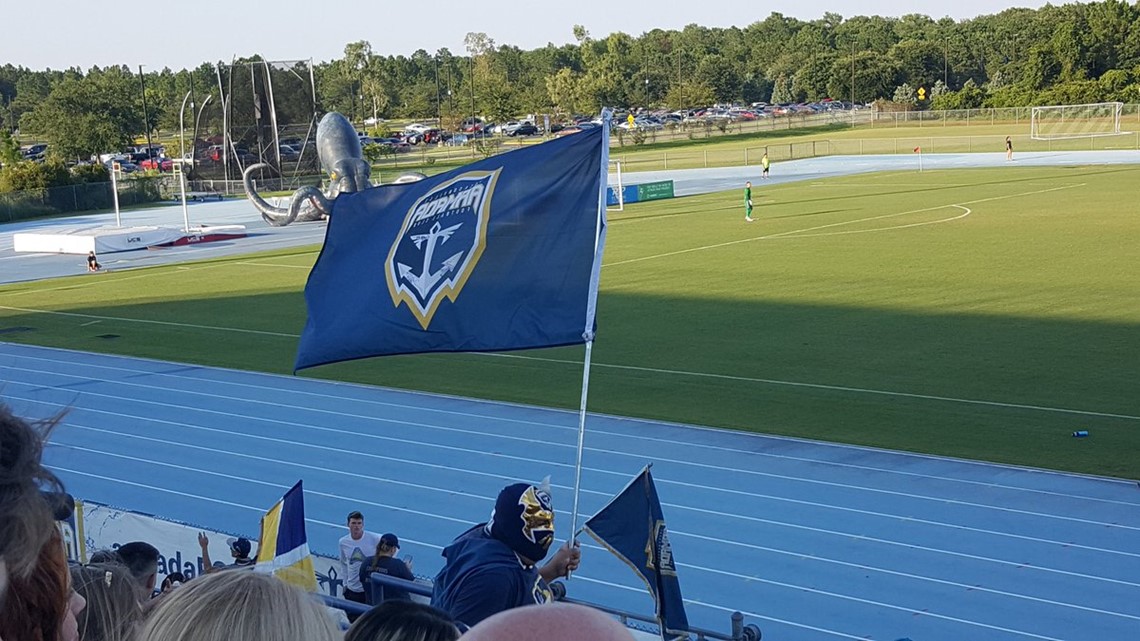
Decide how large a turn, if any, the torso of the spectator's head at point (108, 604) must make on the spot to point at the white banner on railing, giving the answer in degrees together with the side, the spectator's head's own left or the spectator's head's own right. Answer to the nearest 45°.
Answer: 0° — they already face it

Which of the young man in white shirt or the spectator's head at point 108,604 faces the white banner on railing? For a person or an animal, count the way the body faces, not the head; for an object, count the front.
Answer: the spectator's head

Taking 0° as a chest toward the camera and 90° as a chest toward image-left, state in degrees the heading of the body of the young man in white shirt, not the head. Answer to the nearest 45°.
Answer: approximately 0°

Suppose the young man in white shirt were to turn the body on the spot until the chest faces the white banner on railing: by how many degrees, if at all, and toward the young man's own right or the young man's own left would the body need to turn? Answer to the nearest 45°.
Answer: approximately 135° to the young man's own right

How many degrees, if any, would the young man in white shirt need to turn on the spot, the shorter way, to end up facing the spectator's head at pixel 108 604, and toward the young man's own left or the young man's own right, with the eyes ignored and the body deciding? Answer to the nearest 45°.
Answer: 0° — they already face them

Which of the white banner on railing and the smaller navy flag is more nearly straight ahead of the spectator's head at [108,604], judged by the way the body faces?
the white banner on railing

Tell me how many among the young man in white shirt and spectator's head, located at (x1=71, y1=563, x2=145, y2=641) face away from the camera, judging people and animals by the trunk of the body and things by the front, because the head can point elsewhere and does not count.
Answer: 1

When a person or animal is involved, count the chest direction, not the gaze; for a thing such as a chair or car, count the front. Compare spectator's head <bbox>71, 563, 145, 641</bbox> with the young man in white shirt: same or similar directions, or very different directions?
very different directions

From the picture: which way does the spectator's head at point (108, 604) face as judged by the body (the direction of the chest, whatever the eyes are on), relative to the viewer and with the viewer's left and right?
facing away from the viewer
